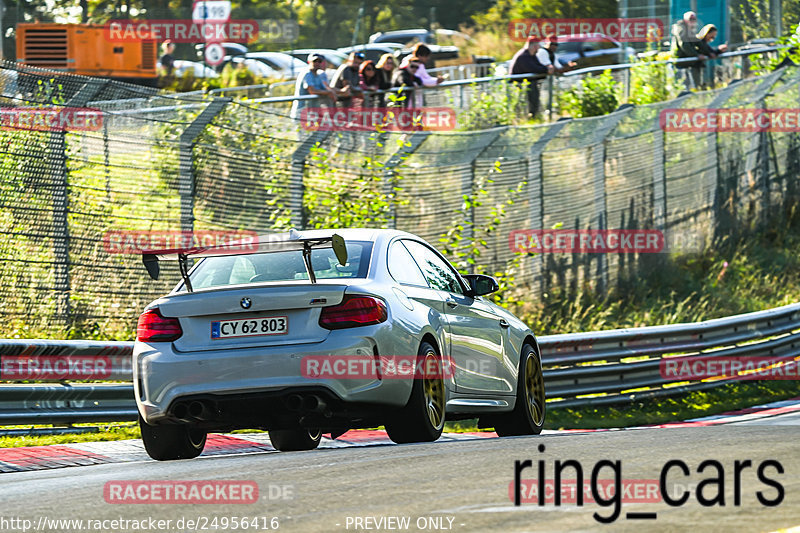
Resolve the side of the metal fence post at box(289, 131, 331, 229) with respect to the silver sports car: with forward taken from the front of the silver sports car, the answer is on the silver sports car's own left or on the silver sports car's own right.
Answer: on the silver sports car's own left

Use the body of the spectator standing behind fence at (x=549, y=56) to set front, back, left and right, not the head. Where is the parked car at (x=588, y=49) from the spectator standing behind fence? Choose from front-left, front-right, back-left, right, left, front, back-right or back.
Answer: back-left

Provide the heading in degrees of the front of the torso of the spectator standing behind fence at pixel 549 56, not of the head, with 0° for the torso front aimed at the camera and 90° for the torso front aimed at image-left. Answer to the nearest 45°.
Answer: approximately 315°

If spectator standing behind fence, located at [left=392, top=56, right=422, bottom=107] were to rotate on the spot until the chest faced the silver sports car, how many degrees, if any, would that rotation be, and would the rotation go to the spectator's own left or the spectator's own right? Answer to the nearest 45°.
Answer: approximately 45° to the spectator's own right

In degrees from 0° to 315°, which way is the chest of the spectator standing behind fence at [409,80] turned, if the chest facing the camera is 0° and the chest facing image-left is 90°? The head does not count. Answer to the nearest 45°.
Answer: approximately 315°

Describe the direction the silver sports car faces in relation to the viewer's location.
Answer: facing away from the viewer and to the right of the viewer

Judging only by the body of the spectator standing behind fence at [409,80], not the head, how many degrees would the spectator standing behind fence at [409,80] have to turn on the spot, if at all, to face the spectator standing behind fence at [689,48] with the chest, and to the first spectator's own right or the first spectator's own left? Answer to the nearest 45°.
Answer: approximately 90° to the first spectator's own left

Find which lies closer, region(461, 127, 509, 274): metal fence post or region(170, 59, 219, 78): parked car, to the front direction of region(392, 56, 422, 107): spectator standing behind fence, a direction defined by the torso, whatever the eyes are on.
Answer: the metal fence post

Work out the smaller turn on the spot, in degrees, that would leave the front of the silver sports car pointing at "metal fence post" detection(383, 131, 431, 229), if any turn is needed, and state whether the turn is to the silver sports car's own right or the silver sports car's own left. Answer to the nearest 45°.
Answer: approximately 45° to the silver sports car's own left
